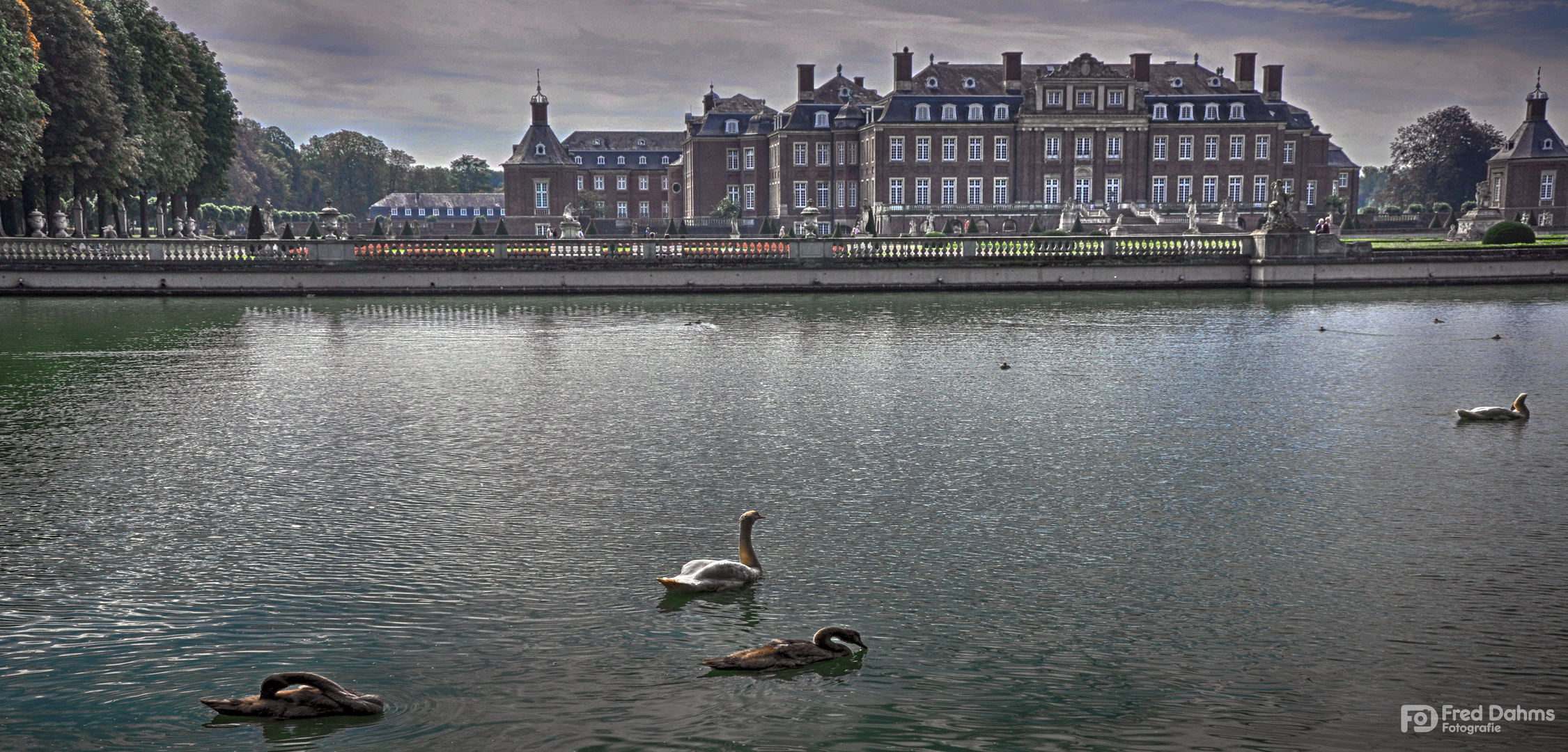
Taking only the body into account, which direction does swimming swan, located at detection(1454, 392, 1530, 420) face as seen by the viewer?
to the viewer's right

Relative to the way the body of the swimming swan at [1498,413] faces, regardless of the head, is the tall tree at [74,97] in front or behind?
behind

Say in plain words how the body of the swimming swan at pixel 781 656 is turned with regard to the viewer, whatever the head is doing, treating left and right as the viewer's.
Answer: facing to the right of the viewer

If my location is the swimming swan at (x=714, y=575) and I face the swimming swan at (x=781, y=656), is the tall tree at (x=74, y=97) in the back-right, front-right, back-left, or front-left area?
back-right

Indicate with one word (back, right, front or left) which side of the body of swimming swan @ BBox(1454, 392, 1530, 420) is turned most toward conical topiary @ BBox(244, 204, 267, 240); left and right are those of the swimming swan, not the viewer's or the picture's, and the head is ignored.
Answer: back

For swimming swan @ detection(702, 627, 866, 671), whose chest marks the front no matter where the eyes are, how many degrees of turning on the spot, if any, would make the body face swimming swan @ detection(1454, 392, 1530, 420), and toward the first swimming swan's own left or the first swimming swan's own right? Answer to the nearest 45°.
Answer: approximately 45° to the first swimming swan's own left

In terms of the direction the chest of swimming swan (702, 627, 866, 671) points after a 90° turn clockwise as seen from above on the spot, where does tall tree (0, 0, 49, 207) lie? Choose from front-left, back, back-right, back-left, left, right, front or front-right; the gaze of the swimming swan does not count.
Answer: back-right

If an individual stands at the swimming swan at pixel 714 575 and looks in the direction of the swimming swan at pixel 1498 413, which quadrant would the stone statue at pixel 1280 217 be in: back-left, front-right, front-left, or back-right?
front-left

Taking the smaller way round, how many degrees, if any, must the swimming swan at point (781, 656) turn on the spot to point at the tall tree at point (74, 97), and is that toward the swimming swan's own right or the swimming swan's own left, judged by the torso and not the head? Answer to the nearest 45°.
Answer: approximately 135° to the swimming swan's own left
